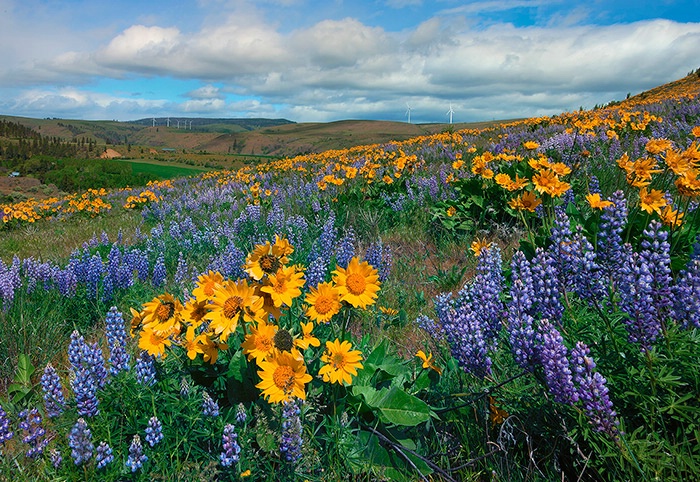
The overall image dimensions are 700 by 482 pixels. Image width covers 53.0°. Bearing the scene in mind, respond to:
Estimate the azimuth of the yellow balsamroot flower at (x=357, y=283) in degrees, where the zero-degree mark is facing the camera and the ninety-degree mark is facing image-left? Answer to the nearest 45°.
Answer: approximately 0°

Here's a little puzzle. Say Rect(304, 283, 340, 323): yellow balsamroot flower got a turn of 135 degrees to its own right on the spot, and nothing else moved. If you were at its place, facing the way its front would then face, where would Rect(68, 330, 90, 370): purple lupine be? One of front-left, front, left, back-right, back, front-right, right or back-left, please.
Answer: front-left

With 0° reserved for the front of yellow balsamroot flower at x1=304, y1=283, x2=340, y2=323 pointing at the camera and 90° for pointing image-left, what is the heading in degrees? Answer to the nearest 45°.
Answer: approximately 0°

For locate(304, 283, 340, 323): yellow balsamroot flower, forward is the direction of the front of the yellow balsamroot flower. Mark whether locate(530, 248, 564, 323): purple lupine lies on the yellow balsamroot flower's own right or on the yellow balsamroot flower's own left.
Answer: on the yellow balsamroot flower's own left
